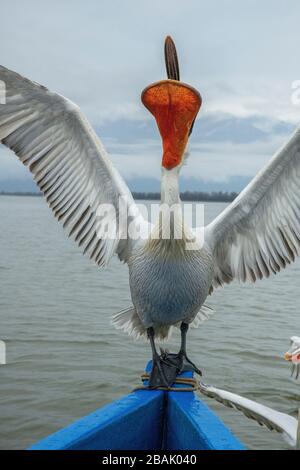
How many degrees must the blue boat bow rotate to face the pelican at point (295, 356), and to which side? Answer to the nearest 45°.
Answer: approximately 45° to its right

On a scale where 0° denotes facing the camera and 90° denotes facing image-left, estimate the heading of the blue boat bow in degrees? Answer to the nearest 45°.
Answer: approximately 180°

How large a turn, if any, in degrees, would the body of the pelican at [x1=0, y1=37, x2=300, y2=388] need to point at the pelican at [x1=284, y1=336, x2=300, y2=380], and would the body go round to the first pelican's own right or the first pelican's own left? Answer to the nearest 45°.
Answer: approximately 135° to the first pelican's own left

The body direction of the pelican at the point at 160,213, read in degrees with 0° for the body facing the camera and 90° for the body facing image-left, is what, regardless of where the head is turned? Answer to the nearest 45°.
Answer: approximately 0°
